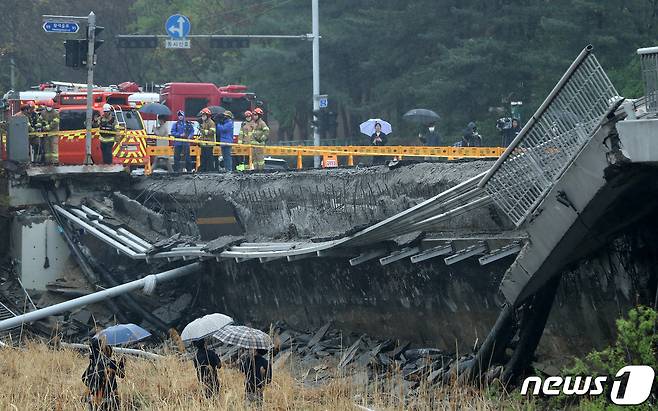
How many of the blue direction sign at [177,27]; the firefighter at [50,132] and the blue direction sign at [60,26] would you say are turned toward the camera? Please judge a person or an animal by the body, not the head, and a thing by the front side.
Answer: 3

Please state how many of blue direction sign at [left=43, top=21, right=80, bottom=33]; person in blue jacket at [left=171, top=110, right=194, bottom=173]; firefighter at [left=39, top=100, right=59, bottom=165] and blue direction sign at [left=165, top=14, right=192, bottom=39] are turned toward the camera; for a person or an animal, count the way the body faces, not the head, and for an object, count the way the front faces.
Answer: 4

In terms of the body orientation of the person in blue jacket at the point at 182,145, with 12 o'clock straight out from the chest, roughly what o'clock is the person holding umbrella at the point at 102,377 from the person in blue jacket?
The person holding umbrella is roughly at 12 o'clock from the person in blue jacket.

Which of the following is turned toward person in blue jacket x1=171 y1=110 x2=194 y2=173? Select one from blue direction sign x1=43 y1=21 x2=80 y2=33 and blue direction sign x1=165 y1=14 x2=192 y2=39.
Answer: blue direction sign x1=165 y1=14 x2=192 y2=39

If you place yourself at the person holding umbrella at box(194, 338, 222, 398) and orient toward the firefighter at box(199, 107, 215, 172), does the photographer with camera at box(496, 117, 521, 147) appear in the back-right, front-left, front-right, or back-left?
front-right

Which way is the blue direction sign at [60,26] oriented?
toward the camera

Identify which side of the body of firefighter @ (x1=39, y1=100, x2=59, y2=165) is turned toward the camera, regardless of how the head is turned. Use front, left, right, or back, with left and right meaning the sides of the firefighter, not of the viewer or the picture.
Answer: front
